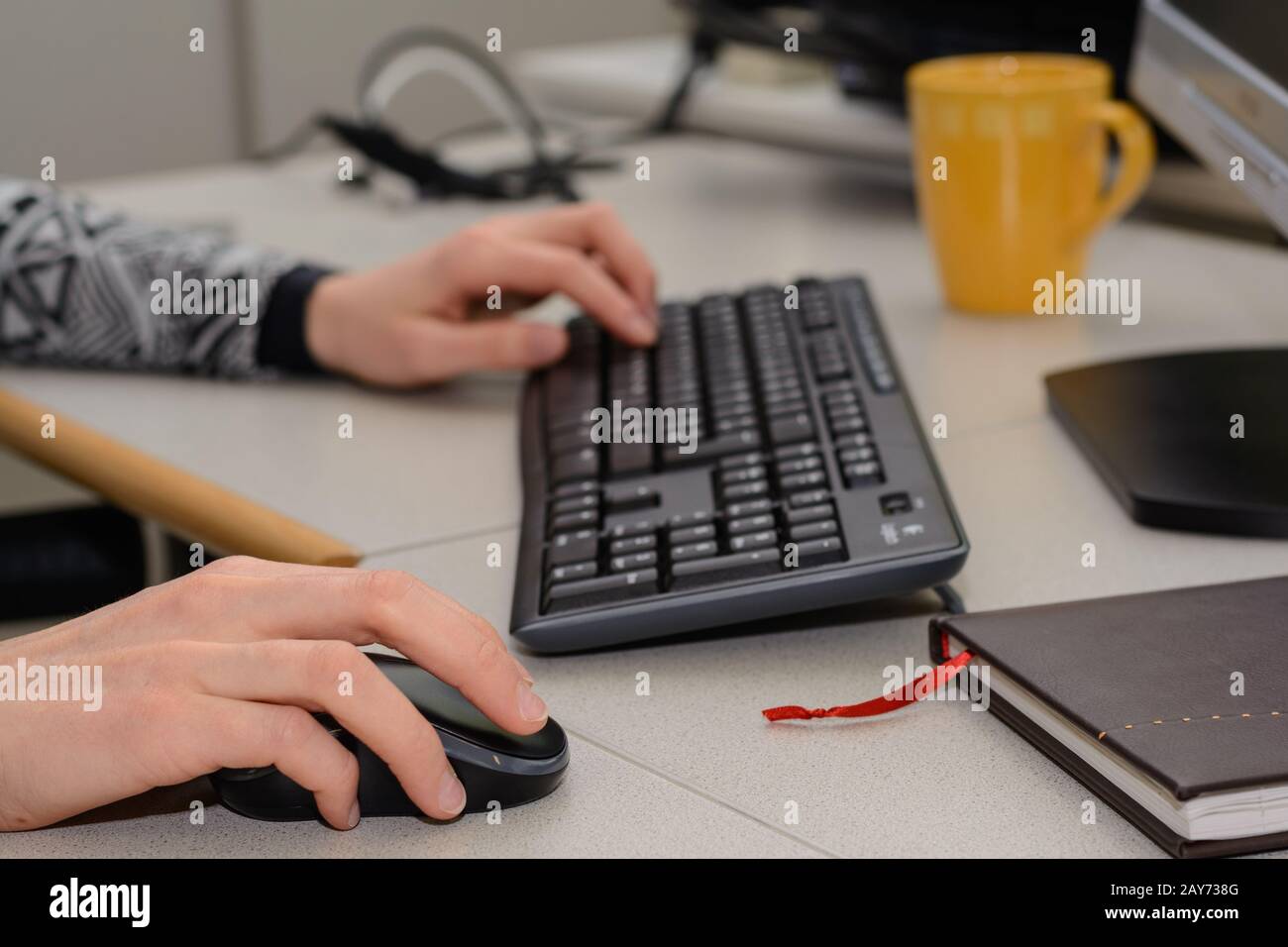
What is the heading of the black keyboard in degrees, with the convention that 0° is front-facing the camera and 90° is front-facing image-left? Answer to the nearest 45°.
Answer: approximately 90°

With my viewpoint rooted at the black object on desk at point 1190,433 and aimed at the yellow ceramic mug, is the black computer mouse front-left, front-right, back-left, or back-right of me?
back-left
